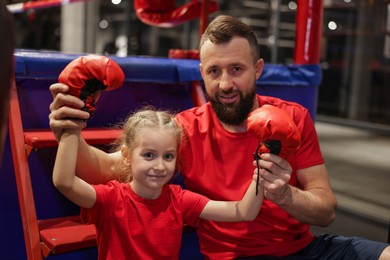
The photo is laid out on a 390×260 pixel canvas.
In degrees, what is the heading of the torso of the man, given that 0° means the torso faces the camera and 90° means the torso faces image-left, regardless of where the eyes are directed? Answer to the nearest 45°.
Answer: approximately 0°

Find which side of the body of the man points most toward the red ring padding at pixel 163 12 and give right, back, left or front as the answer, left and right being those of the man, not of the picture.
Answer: back

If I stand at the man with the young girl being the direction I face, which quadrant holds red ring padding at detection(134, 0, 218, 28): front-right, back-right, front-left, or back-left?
back-right
